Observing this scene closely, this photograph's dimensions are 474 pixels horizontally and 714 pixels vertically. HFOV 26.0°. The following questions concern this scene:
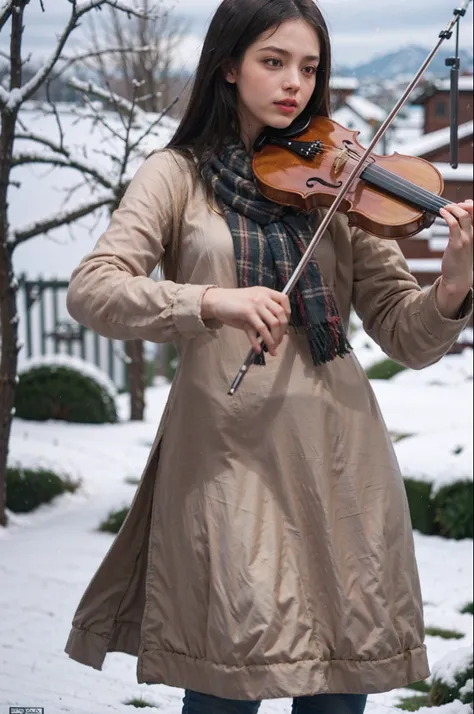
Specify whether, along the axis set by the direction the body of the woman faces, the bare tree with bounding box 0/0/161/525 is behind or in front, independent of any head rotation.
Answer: behind

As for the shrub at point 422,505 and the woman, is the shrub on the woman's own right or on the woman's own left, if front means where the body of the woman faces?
on the woman's own left

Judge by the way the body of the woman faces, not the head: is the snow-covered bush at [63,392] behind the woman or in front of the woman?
behind

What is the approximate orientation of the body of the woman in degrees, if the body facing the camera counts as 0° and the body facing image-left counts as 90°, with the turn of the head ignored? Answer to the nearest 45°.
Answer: approximately 315°

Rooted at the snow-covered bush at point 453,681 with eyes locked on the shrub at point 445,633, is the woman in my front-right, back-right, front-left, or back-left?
back-left

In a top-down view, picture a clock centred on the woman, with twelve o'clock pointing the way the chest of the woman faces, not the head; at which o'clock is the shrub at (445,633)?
The shrub is roughly at 8 o'clock from the woman.

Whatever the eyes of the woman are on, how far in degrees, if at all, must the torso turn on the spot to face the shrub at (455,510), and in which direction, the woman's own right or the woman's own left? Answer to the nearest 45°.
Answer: approximately 135° to the woman's own left

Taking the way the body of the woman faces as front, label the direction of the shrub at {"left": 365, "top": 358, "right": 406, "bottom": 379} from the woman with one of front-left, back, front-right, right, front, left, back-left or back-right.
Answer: back-left

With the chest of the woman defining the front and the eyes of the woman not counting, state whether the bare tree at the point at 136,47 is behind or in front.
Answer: behind

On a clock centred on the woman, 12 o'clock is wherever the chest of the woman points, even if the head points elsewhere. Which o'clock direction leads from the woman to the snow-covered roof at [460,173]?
The snow-covered roof is roughly at 8 o'clock from the woman.
